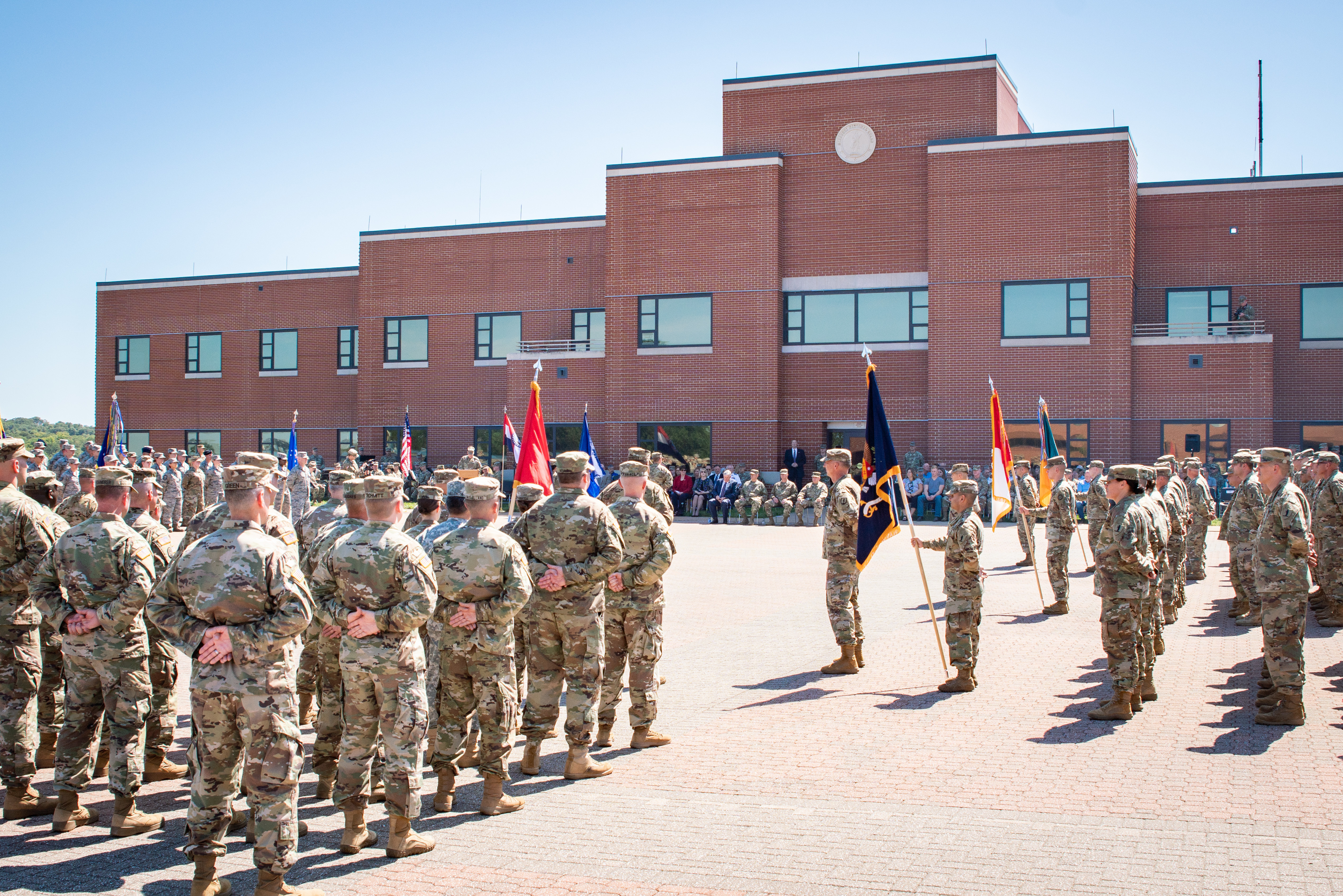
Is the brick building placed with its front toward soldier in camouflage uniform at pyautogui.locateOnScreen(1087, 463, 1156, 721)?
yes

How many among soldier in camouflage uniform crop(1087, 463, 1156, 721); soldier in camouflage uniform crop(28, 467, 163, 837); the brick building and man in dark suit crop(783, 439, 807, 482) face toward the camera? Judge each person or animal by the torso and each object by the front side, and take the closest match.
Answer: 2

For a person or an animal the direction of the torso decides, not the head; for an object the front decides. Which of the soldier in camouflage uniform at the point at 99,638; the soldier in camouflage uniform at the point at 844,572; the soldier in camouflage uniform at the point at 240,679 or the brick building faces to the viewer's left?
the soldier in camouflage uniform at the point at 844,572

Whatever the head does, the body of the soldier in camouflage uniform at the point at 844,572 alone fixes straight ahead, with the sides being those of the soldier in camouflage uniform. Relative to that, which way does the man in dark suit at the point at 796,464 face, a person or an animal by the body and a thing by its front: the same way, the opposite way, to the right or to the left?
to the left

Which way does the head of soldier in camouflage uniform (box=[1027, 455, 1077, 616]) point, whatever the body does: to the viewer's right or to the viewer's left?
to the viewer's left

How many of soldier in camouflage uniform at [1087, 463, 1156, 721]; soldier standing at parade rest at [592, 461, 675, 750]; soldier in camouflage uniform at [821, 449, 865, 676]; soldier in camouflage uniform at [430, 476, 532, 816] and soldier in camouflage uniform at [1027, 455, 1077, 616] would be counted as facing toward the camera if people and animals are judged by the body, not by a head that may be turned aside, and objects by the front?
0

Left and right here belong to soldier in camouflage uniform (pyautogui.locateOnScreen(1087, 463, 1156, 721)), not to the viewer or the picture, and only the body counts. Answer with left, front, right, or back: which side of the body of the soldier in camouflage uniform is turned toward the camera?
left

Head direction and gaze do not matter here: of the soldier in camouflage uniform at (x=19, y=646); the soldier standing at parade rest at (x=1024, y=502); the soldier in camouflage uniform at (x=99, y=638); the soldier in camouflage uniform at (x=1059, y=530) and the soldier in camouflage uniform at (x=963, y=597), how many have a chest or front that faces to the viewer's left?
3

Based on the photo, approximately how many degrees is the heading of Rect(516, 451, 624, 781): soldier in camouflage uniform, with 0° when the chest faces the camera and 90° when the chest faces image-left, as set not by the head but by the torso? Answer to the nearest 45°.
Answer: approximately 225°

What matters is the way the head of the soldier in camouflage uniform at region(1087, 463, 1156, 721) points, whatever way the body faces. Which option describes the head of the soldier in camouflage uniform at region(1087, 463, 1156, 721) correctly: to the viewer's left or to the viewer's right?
to the viewer's left

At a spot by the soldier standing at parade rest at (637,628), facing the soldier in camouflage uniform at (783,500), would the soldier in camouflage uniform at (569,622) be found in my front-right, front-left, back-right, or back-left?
back-left

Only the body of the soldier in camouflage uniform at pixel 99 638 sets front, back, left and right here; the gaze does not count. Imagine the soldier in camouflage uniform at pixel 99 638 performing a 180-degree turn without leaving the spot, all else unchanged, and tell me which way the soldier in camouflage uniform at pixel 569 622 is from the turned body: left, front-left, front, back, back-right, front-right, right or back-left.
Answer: back-left

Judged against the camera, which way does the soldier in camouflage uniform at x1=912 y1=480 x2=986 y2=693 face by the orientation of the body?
to the viewer's left

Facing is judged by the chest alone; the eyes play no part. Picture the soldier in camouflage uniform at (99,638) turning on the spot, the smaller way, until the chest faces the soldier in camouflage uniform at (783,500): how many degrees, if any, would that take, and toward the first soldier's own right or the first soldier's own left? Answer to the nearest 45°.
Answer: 0° — they already face them

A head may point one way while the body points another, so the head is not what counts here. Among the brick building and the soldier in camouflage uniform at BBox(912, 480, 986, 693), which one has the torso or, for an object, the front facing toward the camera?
the brick building

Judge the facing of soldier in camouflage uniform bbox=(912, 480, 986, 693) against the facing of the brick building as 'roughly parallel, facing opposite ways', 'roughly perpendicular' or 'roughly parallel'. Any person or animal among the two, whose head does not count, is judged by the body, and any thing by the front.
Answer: roughly perpendicular

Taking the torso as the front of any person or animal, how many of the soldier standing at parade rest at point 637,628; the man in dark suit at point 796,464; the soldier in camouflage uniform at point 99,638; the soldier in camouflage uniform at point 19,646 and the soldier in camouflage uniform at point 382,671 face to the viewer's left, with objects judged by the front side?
0

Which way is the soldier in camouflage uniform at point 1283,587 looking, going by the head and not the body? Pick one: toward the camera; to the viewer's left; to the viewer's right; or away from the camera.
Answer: to the viewer's left

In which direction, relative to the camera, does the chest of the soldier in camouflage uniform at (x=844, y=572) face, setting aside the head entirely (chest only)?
to the viewer's left
